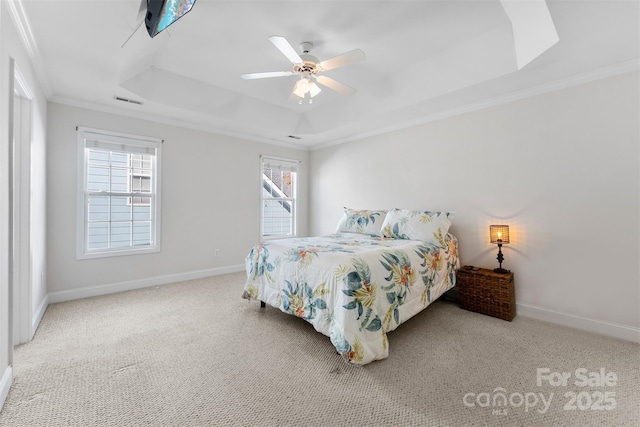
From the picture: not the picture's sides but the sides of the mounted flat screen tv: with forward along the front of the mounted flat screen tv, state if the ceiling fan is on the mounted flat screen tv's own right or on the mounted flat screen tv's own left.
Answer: on the mounted flat screen tv's own left

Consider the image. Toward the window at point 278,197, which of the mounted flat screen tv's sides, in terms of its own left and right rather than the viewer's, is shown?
left

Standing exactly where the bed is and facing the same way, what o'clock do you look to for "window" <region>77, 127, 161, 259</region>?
The window is roughly at 2 o'clock from the bed.

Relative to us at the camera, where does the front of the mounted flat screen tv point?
facing the viewer and to the right of the viewer

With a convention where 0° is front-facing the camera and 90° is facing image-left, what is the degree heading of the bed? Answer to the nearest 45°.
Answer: approximately 45°

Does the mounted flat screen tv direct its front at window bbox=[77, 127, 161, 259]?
no

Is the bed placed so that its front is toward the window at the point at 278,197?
no

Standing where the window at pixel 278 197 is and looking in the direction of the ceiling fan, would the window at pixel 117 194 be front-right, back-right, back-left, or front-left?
front-right
